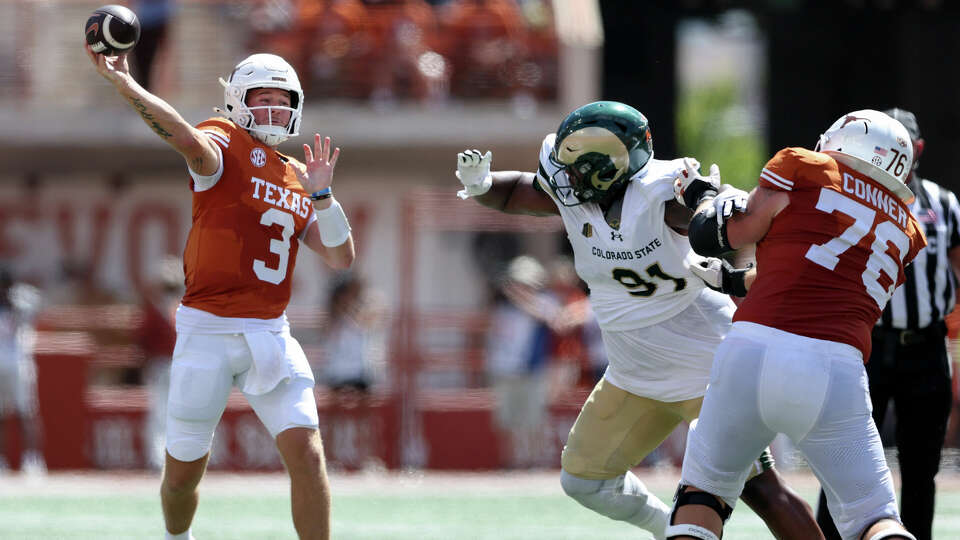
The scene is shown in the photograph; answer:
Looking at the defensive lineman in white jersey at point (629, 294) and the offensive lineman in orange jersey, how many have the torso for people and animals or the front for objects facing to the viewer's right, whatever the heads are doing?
0

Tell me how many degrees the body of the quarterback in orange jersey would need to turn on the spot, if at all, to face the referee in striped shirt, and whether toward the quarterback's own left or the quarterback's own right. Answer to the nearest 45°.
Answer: approximately 45° to the quarterback's own left

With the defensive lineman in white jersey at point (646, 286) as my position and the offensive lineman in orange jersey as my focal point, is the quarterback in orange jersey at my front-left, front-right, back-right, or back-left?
back-right

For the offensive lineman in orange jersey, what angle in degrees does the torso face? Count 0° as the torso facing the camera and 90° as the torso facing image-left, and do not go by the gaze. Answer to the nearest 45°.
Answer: approximately 135°

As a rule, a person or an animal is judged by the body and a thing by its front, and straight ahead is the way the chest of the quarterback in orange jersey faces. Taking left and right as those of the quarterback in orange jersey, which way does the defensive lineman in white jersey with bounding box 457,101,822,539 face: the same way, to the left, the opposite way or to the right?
to the right

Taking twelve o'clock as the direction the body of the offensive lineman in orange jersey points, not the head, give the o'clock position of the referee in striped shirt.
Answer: The referee in striped shirt is roughly at 2 o'clock from the offensive lineman in orange jersey.

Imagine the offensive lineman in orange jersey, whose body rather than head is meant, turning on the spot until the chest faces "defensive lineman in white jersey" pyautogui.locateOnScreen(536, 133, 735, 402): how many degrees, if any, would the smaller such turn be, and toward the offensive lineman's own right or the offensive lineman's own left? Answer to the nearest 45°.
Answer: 0° — they already face them

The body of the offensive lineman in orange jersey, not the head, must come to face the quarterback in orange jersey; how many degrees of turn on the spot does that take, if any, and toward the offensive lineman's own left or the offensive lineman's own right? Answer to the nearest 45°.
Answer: approximately 45° to the offensive lineman's own left

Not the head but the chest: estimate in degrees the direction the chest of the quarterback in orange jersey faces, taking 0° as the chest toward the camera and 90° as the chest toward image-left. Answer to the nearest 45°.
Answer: approximately 315°

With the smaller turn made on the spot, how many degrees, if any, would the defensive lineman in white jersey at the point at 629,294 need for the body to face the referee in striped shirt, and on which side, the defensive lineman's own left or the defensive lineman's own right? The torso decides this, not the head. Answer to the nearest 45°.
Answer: approximately 180°
